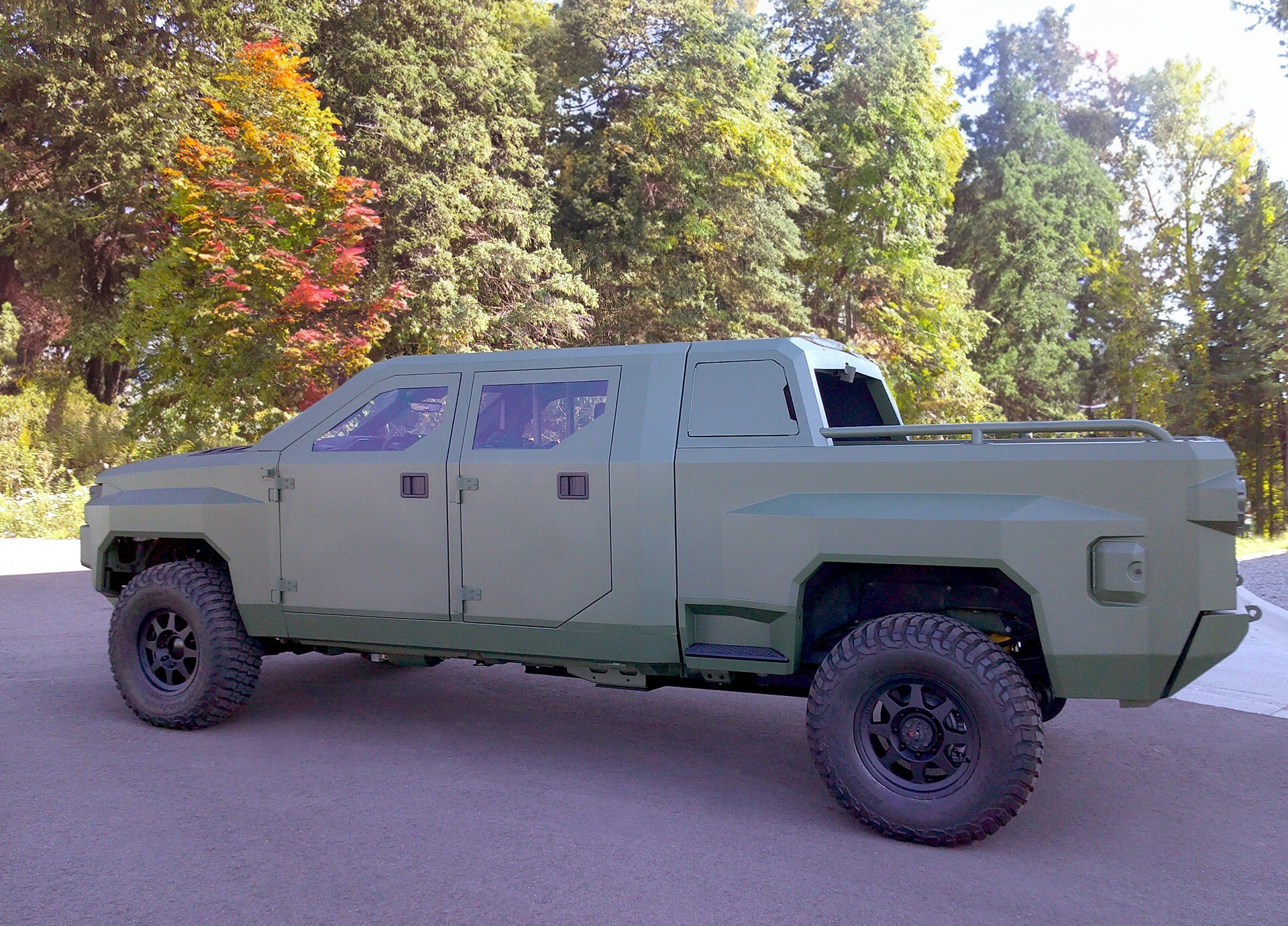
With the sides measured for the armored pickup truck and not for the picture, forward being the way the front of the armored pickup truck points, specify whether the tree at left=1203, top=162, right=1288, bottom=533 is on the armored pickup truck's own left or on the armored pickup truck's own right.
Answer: on the armored pickup truck's own right

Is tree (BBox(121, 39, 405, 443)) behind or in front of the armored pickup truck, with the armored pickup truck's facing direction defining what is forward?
in front

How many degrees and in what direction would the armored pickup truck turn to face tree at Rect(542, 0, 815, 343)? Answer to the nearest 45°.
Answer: approximately 45° to its right

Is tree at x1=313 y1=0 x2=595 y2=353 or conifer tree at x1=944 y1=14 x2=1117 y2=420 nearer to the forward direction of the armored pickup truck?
the tree

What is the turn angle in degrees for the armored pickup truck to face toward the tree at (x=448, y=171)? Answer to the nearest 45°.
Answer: approximately 45° to its right

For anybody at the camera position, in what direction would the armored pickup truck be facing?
facing away from the viewer and to the left of the viewer

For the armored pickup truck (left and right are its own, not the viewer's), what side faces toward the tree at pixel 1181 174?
right

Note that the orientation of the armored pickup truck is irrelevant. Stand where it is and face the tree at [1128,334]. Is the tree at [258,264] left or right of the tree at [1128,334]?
left

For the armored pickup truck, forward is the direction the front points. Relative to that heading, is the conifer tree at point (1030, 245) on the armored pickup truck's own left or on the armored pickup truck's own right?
on the armored pickup truck's own right

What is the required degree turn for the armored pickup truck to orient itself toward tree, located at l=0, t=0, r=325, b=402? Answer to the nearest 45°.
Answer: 0° — it already faces it

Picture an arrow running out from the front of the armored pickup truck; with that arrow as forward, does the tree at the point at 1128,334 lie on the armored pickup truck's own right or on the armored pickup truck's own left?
on the armored pickup truck's own right
